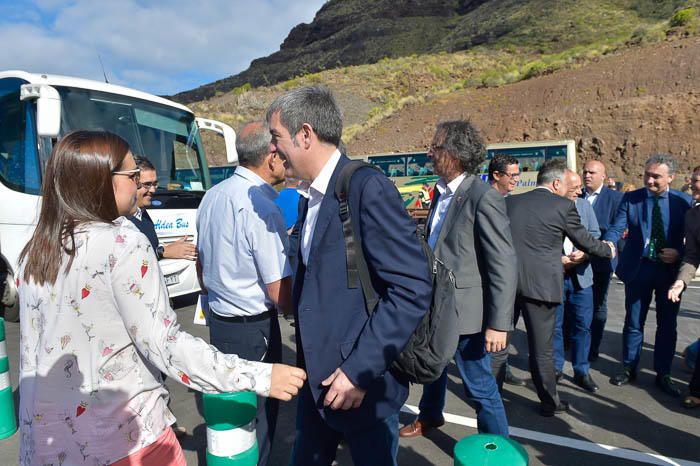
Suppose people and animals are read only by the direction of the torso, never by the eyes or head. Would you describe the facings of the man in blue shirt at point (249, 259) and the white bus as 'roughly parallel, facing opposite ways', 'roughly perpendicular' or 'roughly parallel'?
roughly perpendicular

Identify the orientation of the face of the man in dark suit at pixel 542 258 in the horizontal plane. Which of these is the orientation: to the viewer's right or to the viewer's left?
to the viewer's right

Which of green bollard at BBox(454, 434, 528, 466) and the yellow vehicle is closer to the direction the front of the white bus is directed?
the green bollard

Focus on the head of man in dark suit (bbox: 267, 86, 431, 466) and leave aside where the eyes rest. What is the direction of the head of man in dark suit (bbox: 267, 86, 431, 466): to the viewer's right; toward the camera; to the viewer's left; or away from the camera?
to the viewer's left

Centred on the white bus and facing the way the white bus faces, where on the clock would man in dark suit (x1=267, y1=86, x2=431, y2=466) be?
The man in dark suit is roughly at 1 o'clock from the white bus.

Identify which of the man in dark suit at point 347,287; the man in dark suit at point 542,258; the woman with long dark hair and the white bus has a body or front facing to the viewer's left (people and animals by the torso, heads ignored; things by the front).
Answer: the man in dark suit at point 347,287

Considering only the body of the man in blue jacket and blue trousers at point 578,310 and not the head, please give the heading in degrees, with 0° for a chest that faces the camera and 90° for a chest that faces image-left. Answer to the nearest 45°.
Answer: approximately 45°

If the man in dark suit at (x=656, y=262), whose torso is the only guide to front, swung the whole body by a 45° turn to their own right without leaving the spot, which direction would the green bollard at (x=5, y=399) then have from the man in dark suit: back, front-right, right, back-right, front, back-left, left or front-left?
front

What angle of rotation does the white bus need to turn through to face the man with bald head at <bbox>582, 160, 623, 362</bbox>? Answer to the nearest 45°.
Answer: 0° — it already faces them

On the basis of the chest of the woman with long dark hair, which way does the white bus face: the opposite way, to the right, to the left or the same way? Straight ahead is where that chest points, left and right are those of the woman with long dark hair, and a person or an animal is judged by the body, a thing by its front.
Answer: to the right

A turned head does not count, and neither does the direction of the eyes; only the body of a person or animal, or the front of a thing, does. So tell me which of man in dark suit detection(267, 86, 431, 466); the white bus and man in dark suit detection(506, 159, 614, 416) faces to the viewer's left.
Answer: man in dark suit detection(267, 86, 431, 466)

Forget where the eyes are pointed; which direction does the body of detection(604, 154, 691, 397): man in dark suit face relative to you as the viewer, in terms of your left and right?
facing the viewer

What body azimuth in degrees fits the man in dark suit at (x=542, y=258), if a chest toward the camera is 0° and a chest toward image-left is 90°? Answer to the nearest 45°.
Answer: approximately 225°

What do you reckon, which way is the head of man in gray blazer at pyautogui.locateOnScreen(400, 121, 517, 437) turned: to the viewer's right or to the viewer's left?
to the viewer's left
